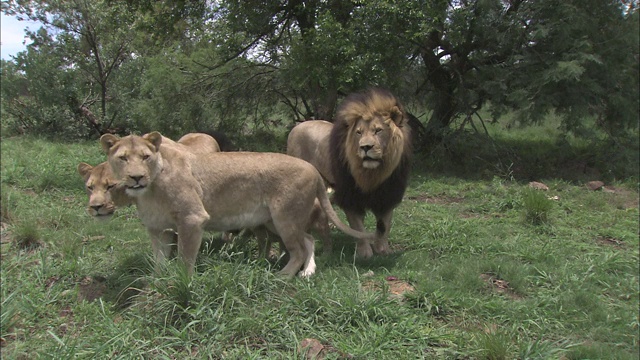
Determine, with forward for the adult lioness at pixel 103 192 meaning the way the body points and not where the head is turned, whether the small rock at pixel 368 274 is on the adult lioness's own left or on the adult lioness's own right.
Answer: on the adult lioness's own left

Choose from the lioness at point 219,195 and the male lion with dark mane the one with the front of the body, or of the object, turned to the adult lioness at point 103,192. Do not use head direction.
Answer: the lioness

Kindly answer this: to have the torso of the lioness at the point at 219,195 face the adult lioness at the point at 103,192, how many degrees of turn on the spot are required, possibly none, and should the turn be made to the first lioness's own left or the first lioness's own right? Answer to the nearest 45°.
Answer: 0° — it already faces it

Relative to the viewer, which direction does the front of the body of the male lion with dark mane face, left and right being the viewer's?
facing the viewer and to the right of the viewer

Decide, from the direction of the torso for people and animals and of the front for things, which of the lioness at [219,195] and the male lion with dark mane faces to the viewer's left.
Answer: the lioness

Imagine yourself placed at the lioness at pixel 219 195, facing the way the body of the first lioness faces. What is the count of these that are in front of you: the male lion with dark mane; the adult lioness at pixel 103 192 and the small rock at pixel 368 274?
1

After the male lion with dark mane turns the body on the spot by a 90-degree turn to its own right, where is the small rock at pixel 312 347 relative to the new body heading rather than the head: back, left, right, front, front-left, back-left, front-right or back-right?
front-left

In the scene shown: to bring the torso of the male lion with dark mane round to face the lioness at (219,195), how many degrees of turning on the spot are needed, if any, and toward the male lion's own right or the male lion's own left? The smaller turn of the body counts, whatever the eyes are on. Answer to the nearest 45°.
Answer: approximately 90° to the male lion's own right

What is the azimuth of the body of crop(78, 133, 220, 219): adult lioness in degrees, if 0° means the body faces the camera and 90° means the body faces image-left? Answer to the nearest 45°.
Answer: approximately 45°

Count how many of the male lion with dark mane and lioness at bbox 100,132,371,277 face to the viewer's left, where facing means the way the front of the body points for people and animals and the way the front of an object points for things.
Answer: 1

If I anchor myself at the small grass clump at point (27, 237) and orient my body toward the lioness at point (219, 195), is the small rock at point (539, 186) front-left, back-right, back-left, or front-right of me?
front-left

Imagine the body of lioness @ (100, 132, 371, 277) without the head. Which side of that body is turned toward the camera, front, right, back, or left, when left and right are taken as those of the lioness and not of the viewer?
left

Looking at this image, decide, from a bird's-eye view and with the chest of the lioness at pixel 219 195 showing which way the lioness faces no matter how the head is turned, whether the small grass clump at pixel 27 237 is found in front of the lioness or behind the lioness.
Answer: in front
